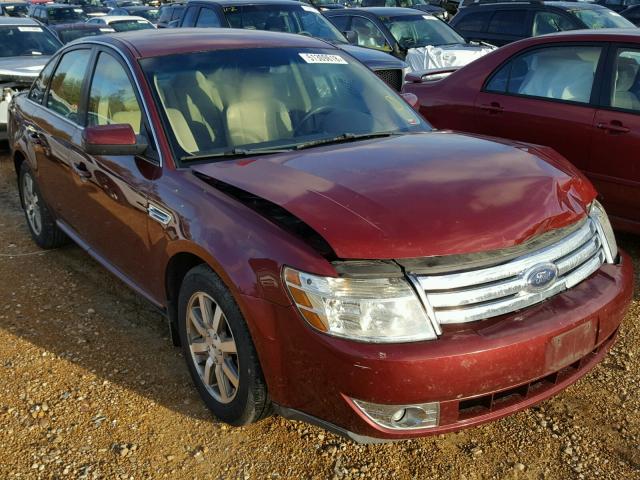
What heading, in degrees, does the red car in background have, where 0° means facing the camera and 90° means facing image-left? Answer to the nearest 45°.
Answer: approximately 315°

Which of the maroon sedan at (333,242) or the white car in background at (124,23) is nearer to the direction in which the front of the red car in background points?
the maroon sedan

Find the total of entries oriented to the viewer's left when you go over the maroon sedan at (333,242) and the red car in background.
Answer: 0

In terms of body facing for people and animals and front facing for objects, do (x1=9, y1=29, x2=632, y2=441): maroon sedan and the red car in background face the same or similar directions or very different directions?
same or similar directions

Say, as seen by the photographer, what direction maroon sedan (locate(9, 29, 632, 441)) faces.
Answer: facing the viewer and to the right of the viewer

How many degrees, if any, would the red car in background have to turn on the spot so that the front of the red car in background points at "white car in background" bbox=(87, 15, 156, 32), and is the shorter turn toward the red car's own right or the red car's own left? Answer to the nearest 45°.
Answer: approximately 180°

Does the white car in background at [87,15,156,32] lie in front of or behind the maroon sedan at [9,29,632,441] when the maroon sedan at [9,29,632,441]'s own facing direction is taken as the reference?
behind

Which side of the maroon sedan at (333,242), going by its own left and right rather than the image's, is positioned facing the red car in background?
left

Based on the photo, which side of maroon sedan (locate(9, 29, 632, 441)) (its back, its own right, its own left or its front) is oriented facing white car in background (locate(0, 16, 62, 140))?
back

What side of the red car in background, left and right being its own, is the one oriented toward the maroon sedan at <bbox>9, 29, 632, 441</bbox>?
right
